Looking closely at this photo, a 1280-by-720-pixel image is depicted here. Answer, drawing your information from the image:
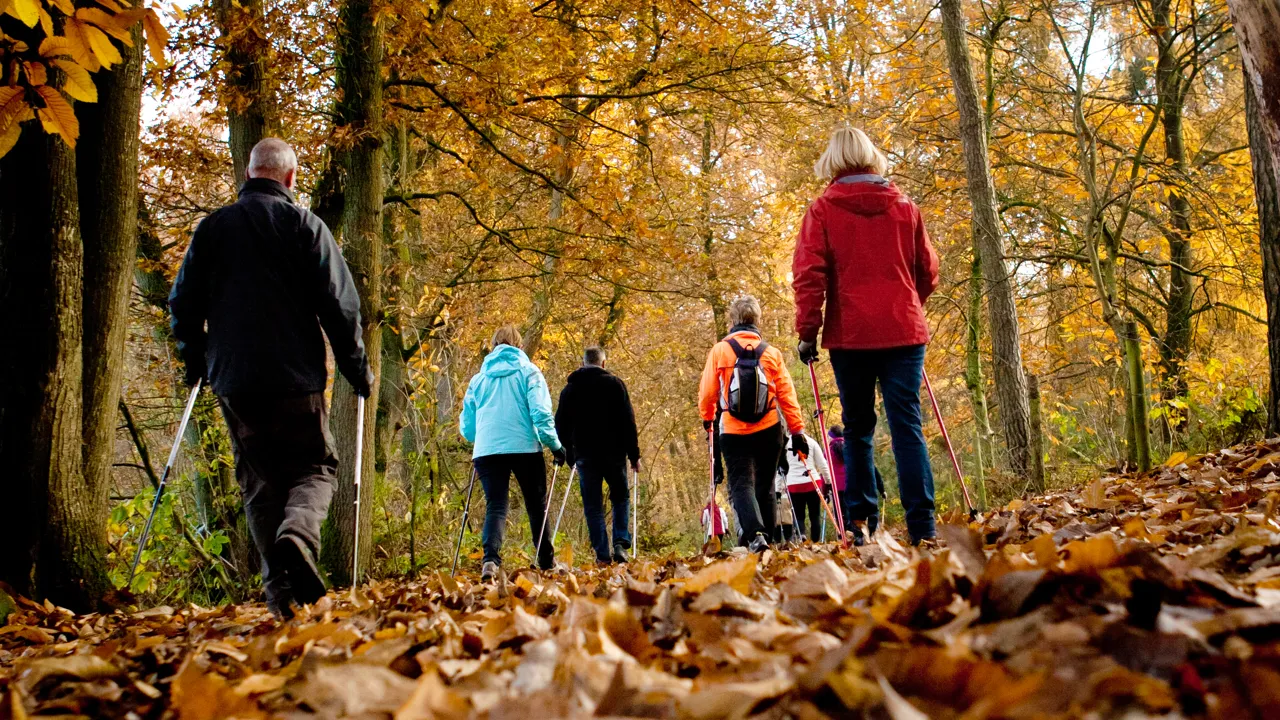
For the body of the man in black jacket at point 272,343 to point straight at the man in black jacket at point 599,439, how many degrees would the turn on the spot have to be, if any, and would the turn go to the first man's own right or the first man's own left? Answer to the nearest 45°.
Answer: approximately 45° to the first man's own right

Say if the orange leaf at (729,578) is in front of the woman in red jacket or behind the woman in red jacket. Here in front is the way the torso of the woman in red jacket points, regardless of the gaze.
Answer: behind

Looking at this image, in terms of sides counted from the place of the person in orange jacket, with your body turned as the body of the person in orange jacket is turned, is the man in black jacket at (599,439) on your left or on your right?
on your left

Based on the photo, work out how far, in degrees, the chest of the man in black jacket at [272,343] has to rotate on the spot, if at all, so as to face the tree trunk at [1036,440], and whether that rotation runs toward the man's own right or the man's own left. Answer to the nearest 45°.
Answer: approximately 90° to the man's own right

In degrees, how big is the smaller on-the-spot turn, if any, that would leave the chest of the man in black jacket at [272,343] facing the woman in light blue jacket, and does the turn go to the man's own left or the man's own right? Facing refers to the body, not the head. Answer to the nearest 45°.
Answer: approximately 45° to the man's own right

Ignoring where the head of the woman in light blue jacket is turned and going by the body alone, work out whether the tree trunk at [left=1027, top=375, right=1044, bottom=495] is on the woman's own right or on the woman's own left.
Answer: on the woman's own right

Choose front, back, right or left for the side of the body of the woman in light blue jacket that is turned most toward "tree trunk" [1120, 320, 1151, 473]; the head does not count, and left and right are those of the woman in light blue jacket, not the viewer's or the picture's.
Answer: right

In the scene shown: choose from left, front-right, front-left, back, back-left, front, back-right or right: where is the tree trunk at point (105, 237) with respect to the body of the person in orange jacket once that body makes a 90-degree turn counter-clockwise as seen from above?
front-left

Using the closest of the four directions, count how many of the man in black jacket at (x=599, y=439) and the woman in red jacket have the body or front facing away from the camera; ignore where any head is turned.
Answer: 2

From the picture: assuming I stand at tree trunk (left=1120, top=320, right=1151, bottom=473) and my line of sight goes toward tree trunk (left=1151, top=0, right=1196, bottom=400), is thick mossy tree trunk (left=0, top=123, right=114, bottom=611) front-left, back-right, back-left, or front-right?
back-left

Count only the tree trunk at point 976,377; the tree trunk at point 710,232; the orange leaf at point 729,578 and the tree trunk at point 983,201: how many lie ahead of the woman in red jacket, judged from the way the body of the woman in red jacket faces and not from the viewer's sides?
3

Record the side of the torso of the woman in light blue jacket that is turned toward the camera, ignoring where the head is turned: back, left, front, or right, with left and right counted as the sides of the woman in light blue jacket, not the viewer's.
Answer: back

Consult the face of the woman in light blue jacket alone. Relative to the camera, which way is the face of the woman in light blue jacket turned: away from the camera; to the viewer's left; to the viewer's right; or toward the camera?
away from the camera

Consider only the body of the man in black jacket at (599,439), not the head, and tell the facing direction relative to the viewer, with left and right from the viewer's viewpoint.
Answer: facing away from the viewer

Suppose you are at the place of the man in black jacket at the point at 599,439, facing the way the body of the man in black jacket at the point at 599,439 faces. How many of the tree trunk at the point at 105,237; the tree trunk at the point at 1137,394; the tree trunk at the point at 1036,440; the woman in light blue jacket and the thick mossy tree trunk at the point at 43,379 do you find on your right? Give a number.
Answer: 2

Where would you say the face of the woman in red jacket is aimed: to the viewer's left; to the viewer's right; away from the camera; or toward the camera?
away from the camera

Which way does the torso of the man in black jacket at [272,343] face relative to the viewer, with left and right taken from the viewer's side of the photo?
facing away from the viewer

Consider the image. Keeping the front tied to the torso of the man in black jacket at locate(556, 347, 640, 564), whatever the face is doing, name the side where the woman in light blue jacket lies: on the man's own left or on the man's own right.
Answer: on the man's own left

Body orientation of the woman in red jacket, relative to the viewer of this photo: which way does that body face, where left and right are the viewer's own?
facing away from the viewer

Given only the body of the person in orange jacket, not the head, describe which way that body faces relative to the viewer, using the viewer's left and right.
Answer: facing away from the viewer
